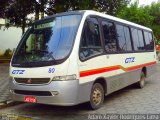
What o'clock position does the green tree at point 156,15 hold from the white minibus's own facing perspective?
The green tree is roughly at 5 o'clock from the white minibus.

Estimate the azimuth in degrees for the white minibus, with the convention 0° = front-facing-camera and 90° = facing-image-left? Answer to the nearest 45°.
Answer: approximately 45°

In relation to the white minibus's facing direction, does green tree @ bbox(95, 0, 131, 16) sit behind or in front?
behind
